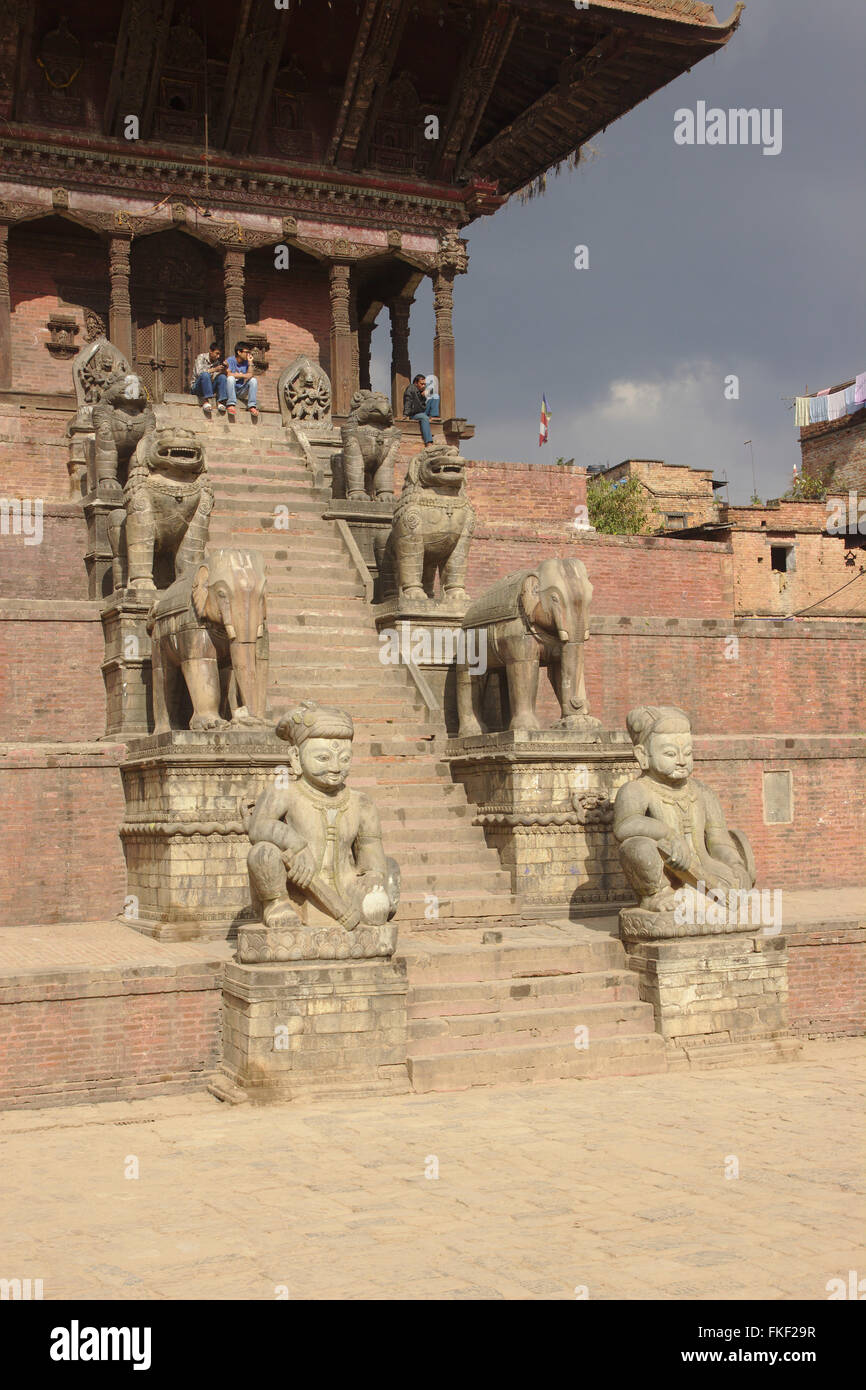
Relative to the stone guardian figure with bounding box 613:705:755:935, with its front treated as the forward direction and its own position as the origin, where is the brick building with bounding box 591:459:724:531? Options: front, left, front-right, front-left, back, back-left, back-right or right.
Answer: back-left

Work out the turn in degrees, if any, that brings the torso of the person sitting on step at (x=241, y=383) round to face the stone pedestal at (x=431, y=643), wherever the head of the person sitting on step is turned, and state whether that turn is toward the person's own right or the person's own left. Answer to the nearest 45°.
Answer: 0° — they already face it

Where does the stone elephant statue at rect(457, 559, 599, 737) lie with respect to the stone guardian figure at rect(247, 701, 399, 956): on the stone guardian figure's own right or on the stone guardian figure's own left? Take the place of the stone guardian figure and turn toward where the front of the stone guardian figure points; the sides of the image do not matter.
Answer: on the stone guardian figure's own left

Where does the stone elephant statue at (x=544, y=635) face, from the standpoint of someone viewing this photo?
facing the viewer and to the right of the viewer

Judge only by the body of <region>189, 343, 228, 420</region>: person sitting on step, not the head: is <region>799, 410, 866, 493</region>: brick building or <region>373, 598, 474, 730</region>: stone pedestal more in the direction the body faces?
the stone pedestal

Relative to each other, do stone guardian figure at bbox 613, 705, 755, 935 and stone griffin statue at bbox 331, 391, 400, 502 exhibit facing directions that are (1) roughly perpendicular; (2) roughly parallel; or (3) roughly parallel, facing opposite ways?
roughly parallel

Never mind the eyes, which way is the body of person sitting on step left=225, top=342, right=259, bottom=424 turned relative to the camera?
toward the camera

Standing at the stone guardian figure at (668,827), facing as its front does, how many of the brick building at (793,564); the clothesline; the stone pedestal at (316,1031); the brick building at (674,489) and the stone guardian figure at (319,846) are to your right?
2

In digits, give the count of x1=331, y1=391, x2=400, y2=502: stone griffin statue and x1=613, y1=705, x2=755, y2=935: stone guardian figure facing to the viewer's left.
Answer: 0

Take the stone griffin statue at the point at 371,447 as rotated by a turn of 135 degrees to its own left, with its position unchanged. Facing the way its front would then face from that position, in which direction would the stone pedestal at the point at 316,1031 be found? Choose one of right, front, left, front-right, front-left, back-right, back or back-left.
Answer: back

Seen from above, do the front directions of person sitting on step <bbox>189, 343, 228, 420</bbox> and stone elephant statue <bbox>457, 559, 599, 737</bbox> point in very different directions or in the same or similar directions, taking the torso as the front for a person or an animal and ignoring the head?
same or similar directions

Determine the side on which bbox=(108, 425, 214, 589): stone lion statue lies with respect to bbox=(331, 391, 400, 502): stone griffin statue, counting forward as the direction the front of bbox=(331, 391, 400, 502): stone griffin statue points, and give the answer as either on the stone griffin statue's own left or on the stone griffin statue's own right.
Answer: on the stone griffin statue's own right

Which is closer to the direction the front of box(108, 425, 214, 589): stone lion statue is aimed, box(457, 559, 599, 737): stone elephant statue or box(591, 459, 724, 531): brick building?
the stone elephant statue

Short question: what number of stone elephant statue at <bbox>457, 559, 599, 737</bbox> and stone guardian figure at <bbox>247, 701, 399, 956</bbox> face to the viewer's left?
0

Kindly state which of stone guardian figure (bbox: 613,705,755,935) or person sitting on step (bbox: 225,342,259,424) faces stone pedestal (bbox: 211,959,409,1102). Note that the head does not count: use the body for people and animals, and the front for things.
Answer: the person sitting on step

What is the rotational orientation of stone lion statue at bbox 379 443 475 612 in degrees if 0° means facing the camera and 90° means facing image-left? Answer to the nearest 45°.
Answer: approximately 315°
